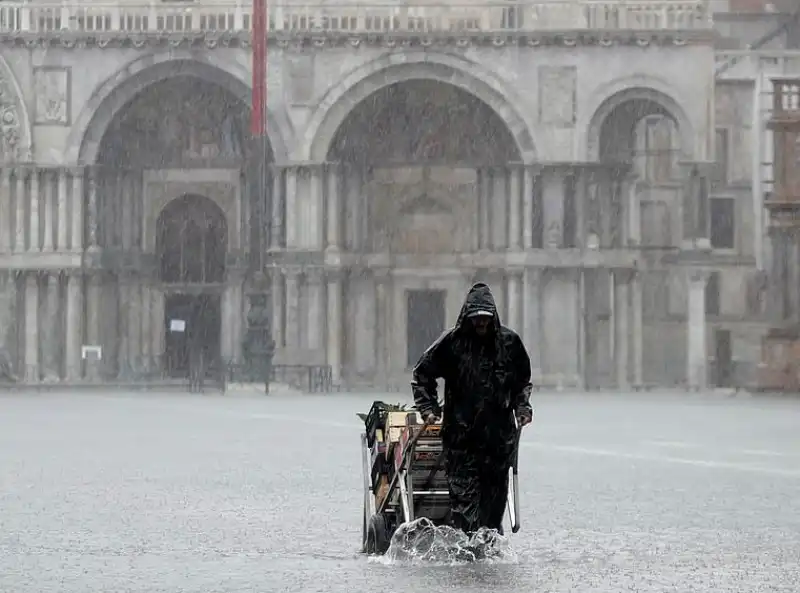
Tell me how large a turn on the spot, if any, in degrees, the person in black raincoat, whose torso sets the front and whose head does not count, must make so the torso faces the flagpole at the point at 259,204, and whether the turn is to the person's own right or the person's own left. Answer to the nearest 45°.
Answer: approximately 180°

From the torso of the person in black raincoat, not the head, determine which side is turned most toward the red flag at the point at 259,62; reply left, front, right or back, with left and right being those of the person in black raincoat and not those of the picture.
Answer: back

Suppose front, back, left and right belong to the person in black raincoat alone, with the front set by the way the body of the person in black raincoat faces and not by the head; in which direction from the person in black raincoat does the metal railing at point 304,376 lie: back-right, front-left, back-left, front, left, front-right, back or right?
back

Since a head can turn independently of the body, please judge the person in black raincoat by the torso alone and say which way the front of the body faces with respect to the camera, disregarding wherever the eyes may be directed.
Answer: toward the camera

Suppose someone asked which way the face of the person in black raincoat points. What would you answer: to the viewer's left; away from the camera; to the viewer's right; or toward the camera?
toward the camera
